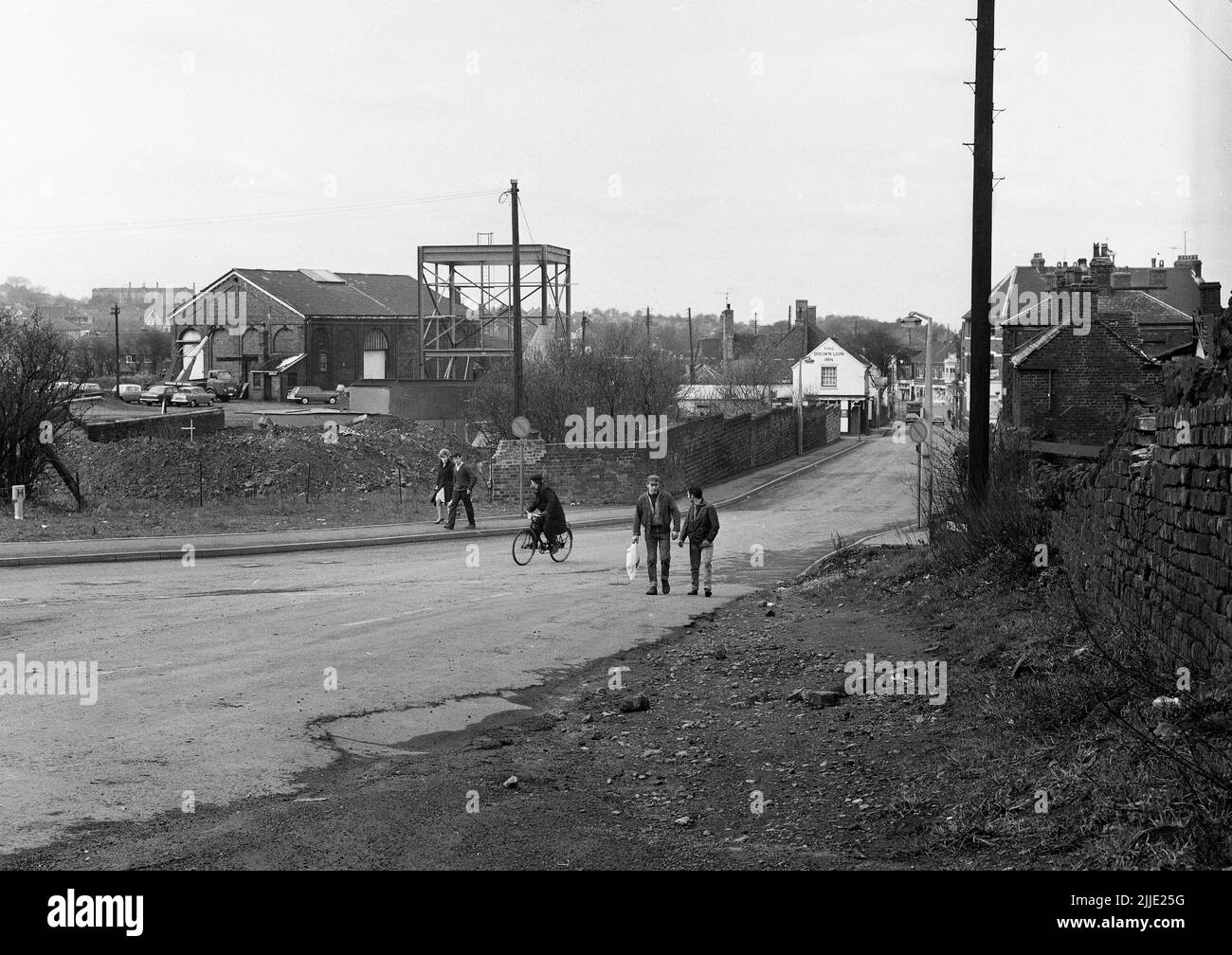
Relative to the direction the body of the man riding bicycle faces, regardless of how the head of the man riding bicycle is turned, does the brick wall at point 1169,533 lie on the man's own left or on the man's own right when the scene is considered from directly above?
on the man's own left

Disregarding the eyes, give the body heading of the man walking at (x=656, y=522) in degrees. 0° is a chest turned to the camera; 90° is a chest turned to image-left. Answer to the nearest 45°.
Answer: approximately 0°

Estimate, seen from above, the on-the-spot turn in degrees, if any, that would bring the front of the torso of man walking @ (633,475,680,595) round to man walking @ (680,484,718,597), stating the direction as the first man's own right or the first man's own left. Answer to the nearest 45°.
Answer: approximately 90° to the first man's own left

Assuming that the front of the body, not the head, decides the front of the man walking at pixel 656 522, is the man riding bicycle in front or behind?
behind

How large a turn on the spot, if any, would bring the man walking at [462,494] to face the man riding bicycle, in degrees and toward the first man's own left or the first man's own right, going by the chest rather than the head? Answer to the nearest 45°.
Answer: approximately 45° to the first man's own left

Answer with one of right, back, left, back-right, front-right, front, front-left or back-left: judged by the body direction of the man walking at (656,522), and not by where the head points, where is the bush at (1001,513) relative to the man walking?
front-left

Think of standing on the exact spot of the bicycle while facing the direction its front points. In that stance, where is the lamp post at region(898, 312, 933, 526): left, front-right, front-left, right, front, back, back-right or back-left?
back
